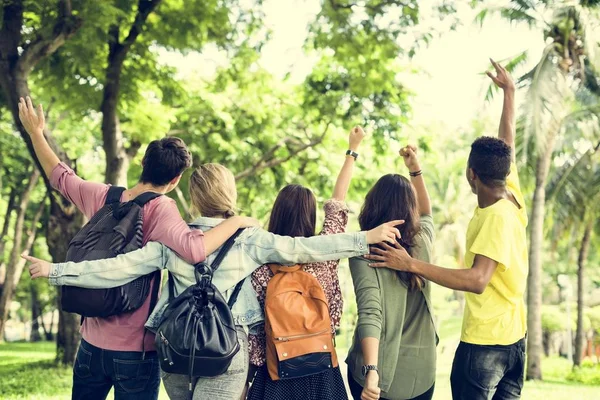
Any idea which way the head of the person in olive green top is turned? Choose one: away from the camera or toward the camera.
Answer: away from the camera

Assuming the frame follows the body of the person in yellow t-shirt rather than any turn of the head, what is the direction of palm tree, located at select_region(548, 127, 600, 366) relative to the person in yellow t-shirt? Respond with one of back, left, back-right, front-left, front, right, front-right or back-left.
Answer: front-right

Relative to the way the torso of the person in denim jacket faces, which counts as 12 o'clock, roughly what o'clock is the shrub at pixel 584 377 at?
The shrub is roughly at 1 o'clock from the person in denim jacket.

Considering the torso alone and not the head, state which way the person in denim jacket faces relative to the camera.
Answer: away from the camera

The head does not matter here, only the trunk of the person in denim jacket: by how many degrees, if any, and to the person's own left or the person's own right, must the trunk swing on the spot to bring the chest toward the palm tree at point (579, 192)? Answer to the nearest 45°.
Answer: approximately 45° to the person's own right

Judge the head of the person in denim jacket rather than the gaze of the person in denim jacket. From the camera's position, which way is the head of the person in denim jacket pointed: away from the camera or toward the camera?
away from the camera

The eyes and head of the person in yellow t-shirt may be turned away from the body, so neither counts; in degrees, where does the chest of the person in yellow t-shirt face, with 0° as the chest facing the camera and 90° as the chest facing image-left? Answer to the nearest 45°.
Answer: approximately 135°

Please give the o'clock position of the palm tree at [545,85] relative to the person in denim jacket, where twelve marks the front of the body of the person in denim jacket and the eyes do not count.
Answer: The palm tree is roughly at 1 o'clock from the person in denim jacket.

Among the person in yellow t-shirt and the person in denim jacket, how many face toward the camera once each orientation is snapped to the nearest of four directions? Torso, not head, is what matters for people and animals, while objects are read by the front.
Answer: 0

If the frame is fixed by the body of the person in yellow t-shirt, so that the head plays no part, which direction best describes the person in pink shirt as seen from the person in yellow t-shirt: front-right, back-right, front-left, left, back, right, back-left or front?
front-left

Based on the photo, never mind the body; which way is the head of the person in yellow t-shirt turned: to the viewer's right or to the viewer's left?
to the viewer's left

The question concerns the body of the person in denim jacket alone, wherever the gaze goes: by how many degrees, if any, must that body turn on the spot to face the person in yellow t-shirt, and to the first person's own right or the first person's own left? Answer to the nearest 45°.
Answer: approximately 90° to the first person's own right

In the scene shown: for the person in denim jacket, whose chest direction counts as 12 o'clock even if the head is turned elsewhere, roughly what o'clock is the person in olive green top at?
The person in olive green top is roughly at 3 o'clock from the person in denim jacket.
